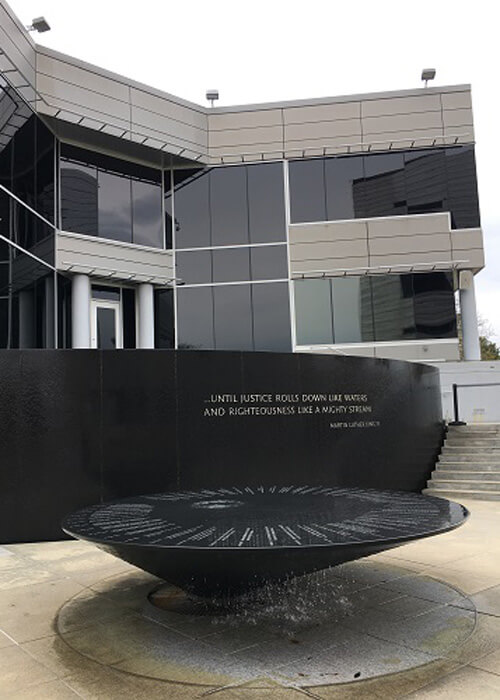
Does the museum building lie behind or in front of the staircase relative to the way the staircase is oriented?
behind

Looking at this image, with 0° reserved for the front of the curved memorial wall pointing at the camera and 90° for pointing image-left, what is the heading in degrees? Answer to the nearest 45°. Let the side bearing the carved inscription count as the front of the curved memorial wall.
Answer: approximately 0°

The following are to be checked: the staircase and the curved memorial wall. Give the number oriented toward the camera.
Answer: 2

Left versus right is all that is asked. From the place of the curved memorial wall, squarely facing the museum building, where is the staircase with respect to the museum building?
right

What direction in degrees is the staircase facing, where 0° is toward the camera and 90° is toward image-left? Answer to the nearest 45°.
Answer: approximately 0°

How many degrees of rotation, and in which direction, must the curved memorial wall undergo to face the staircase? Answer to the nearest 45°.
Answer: approximately 135° to its left

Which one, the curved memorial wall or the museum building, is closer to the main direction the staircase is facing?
the curved memorial wall

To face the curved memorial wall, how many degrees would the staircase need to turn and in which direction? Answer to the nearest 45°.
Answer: approximately 45° to its right

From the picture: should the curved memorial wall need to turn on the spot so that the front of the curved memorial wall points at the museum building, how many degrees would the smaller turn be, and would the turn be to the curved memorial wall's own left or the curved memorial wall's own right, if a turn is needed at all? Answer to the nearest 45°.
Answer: approximately 180°
